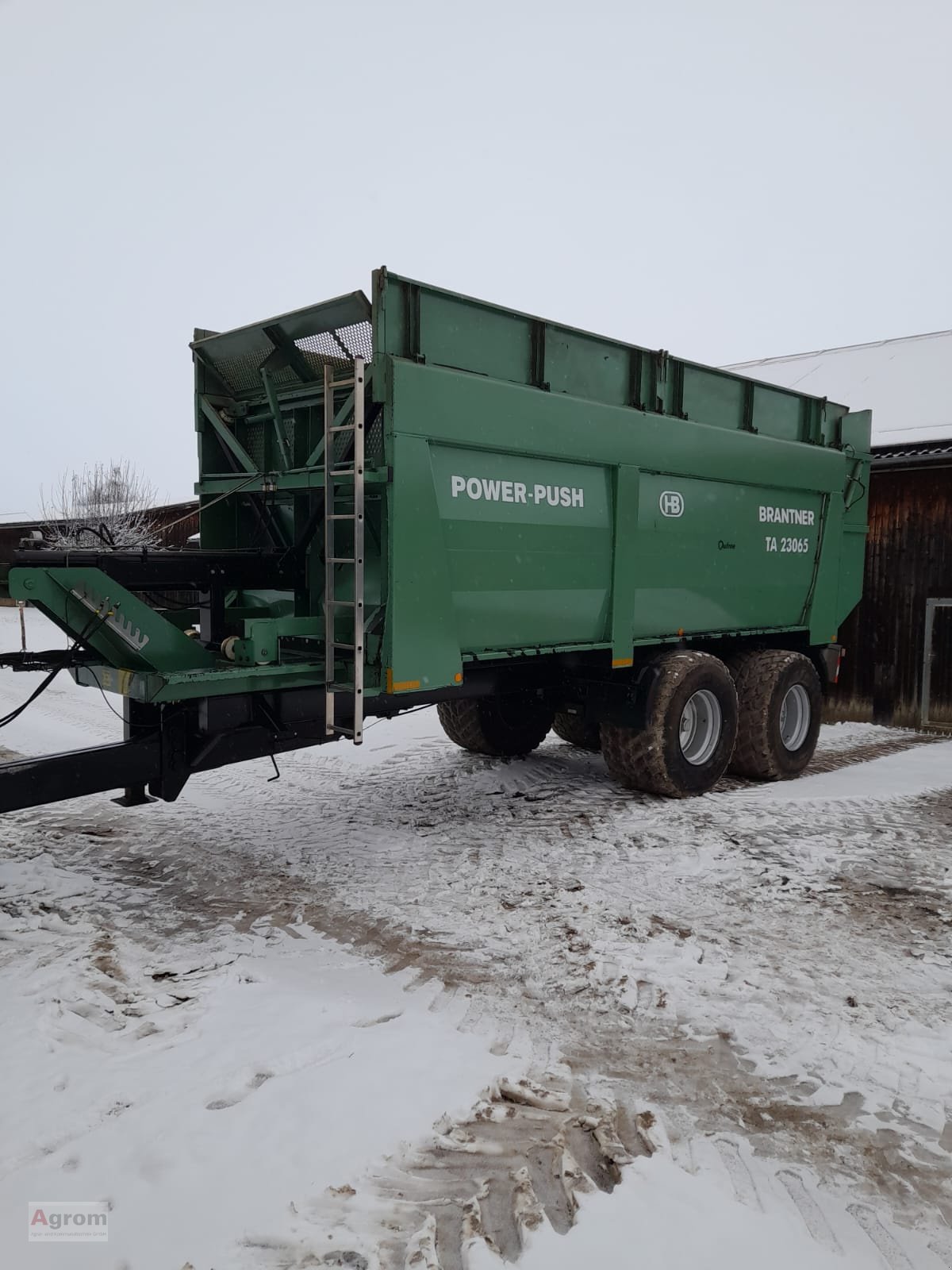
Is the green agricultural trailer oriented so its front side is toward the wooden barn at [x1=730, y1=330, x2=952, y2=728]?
no

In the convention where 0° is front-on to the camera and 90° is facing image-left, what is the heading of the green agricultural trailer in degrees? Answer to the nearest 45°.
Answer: approximately 45°
